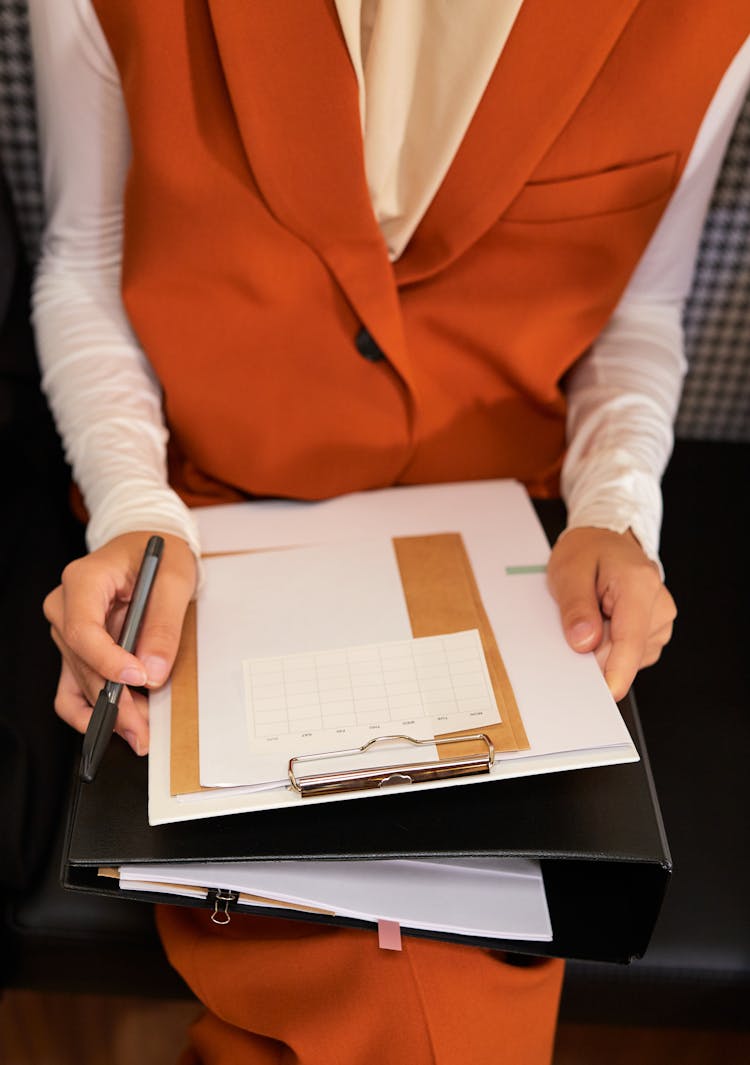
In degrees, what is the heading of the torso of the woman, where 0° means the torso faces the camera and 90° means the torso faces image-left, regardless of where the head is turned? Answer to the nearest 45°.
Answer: approximately 0°
